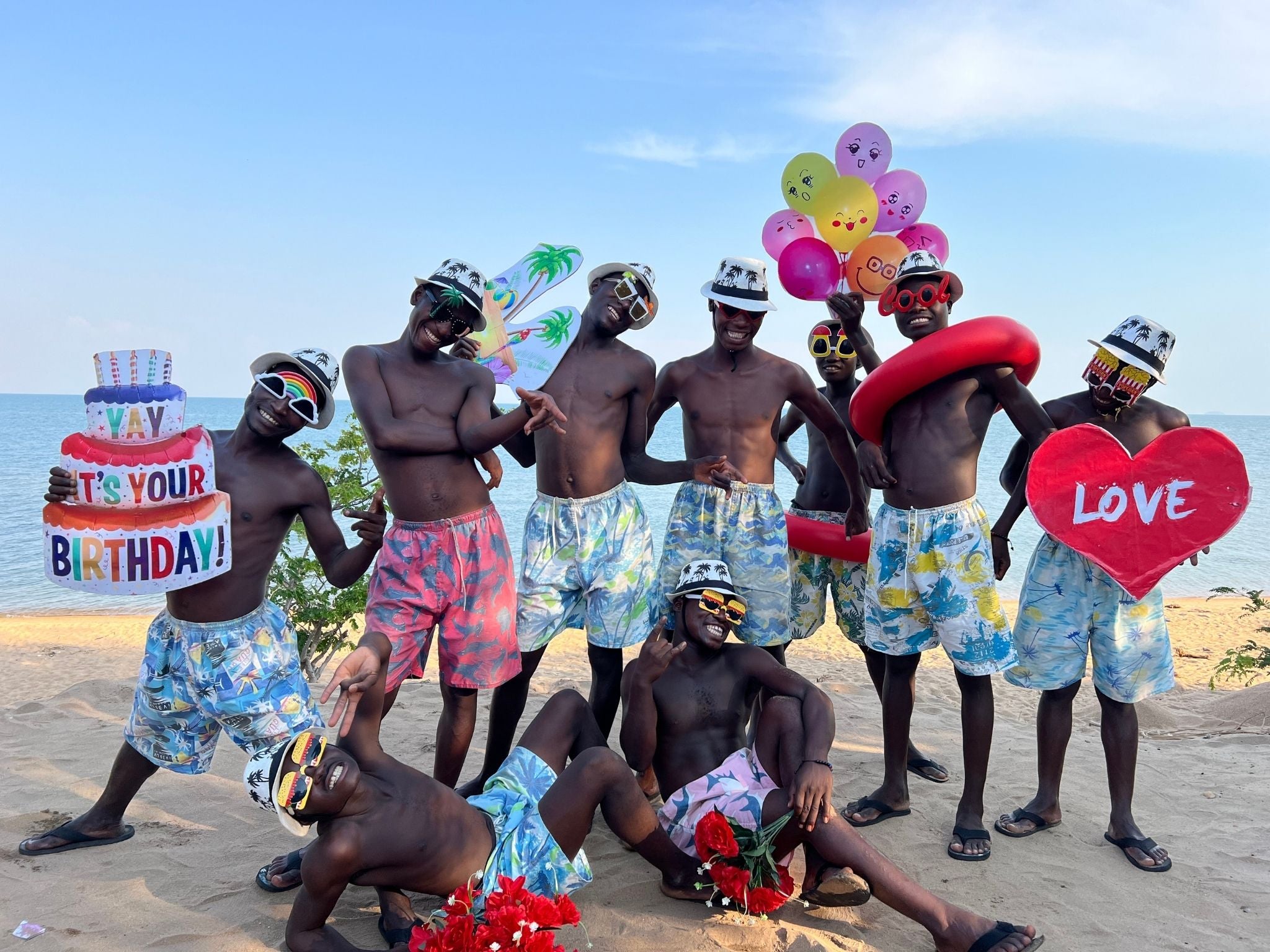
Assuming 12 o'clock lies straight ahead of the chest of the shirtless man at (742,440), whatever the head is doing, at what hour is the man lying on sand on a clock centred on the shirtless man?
The man lying on sand is roughly at 1 o'clock from the shirtless man.

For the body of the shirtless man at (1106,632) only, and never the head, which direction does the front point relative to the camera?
toward the camera

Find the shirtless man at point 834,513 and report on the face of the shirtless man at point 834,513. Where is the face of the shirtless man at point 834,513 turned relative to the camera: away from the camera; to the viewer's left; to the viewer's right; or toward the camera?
toward the camera

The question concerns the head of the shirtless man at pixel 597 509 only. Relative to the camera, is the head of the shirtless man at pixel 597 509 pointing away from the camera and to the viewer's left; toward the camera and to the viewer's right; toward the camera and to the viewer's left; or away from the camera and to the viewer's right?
toward the camera and to the viewer's right

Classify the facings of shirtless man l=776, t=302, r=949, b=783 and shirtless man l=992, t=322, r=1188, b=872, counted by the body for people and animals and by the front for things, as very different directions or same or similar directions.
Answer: same or similar directions

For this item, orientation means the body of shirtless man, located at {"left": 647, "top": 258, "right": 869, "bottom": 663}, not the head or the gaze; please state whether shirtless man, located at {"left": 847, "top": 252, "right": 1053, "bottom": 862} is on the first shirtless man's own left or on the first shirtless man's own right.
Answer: on the first shirtless man's own left

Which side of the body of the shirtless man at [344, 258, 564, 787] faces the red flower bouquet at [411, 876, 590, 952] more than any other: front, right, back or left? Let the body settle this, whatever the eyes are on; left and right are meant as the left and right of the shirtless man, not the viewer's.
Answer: front

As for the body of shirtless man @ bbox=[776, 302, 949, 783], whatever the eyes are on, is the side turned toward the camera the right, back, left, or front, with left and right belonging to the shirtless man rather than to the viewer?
front

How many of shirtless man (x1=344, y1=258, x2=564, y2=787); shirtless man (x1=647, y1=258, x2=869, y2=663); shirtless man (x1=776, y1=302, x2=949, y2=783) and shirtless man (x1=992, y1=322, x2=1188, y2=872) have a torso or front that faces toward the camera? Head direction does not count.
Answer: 4

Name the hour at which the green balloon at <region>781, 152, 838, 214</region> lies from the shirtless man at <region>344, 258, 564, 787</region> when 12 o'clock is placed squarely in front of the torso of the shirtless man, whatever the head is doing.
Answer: The green balloon is roughly at 8 o'clock from the shirtless man.

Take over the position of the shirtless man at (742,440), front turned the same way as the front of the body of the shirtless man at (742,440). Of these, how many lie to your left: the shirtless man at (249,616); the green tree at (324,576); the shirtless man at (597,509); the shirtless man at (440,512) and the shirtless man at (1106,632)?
1
